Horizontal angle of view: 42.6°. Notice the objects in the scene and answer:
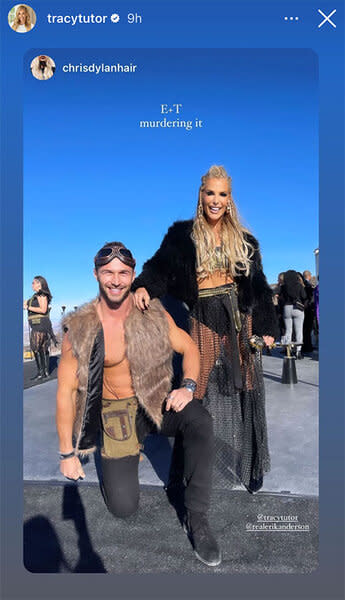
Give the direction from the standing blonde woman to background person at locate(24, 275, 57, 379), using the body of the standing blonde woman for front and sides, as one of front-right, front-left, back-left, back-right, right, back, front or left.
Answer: back-right

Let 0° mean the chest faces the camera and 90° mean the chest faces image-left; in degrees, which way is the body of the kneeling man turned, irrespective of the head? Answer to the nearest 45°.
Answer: approximately 0°

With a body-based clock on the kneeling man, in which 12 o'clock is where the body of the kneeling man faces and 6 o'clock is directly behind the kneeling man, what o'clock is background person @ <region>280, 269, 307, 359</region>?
The background person is roughly at 7 o'clock from the kneeling man.

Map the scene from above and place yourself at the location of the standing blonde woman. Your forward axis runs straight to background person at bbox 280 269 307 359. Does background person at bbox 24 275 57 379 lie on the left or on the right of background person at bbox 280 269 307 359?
left
